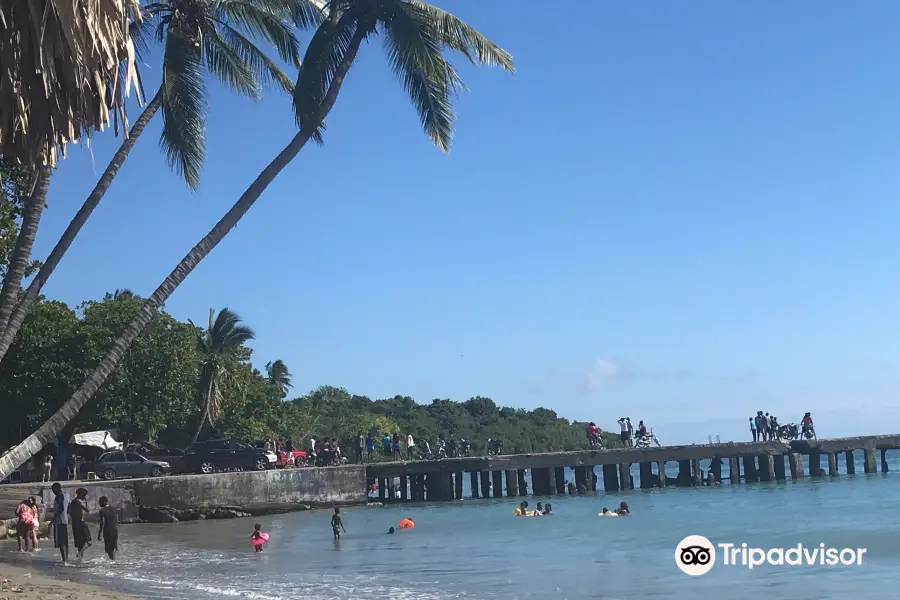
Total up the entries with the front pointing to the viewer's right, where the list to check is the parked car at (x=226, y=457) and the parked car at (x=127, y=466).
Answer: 2

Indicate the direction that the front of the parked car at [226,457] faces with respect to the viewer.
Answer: facing to the right of the viewer

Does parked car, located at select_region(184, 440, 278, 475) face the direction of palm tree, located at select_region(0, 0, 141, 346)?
no

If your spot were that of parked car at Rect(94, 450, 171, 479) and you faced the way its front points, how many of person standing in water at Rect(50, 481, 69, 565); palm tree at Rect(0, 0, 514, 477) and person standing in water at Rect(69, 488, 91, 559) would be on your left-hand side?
0

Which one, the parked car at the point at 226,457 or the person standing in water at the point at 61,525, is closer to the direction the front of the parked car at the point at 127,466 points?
the parked car

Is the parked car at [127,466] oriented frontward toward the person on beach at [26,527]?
no

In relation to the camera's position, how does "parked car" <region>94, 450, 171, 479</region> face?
facing to the right of the viewer

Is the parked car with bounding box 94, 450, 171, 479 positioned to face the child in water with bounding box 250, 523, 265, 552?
no
